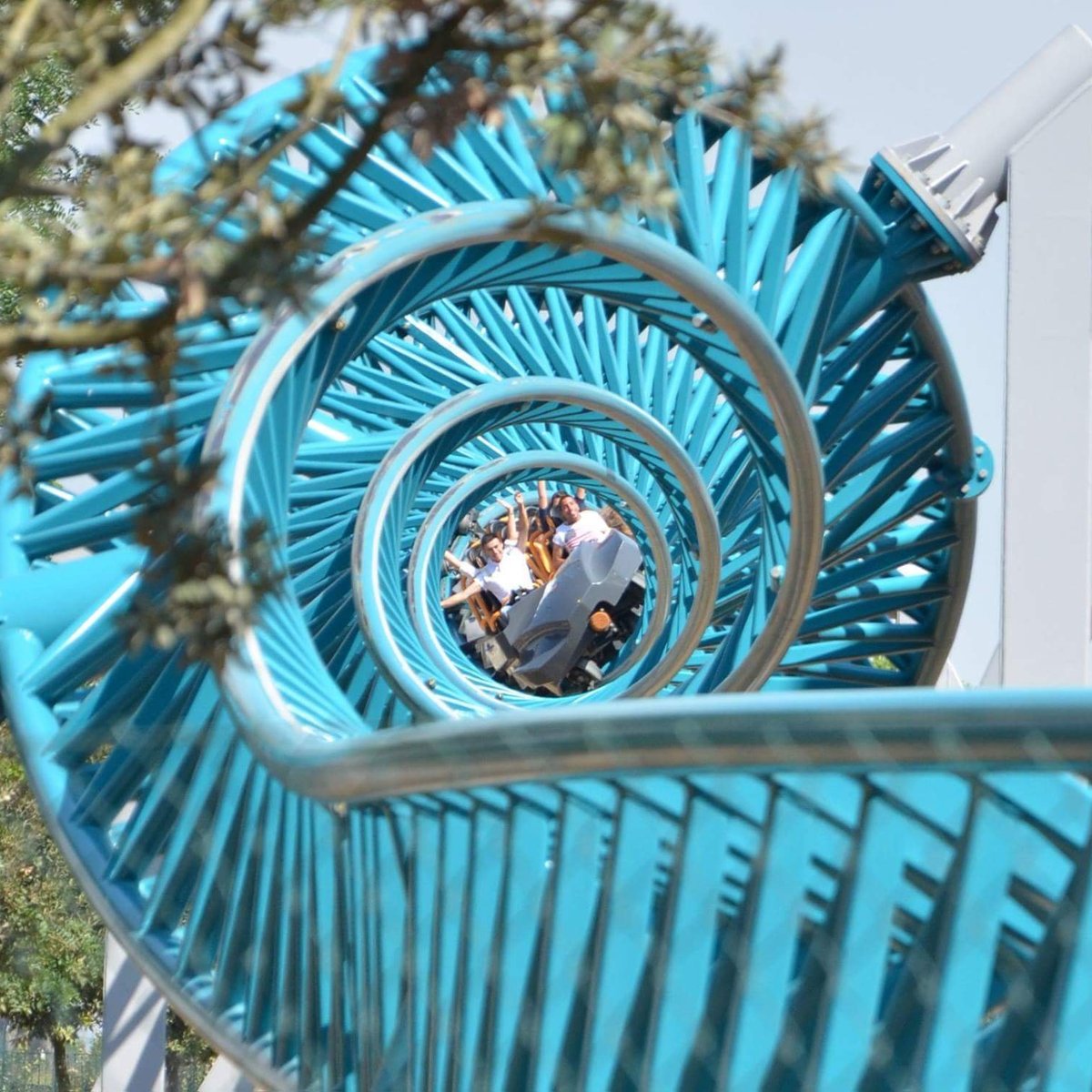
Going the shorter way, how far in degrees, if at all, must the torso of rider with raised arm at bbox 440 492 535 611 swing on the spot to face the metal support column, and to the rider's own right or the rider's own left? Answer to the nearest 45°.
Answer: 0° — they already face it

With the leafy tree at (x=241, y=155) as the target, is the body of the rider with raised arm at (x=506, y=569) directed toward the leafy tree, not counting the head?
yes

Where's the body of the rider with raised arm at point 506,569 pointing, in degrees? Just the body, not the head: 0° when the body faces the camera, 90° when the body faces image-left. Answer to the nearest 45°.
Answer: approximately 0°
